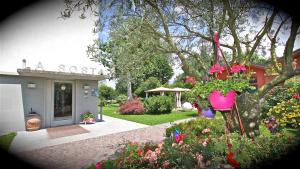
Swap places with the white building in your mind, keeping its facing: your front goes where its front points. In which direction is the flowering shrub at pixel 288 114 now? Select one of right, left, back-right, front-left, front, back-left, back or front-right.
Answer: front

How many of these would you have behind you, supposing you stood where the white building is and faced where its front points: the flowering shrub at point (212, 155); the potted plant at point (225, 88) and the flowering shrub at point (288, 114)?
0

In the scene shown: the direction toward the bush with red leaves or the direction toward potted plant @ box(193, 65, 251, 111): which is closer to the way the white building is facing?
the potted plant

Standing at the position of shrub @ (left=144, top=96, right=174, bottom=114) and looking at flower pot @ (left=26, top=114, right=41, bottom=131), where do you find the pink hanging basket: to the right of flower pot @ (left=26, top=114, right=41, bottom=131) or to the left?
left

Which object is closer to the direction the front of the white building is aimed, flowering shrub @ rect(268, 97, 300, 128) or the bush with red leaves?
the flowering shrub

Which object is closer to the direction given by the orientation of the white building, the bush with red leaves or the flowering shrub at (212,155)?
the flowering shrub

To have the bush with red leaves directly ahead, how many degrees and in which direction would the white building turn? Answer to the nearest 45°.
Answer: approximately 90° to its left

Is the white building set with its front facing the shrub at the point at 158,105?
no

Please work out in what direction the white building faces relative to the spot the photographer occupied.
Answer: facing the viewer and to the right of the viewer
